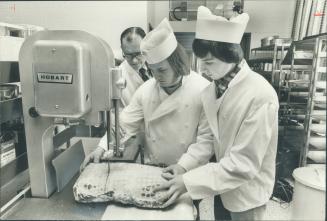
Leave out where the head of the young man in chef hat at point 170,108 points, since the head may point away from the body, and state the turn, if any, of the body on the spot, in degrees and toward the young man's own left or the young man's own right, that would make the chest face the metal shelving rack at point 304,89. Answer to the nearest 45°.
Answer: approximately 180°

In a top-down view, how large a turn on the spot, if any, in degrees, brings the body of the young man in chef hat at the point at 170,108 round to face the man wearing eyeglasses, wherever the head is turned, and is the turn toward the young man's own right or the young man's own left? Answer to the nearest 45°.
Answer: approximately 135° to the young man's own right

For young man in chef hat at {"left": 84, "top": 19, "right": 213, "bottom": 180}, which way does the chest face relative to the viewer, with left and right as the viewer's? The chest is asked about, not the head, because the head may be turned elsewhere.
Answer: facing the viewer and to the left of the viewer

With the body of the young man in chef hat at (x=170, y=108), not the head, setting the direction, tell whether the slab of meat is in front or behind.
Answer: in front

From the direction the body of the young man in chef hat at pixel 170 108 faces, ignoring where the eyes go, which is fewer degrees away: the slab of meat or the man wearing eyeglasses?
the slab of meat

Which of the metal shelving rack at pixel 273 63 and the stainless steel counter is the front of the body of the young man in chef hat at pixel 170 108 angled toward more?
the stainless steel counter

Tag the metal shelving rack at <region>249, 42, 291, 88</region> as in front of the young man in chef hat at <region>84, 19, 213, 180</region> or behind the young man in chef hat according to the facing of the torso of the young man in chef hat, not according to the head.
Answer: behind

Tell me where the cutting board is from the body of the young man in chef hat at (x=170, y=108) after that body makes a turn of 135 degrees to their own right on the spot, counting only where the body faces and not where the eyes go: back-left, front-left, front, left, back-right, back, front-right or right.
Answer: back
